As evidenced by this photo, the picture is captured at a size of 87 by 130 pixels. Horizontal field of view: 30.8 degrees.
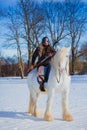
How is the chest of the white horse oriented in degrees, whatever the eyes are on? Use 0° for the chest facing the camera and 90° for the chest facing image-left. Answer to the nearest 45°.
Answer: approximately 315°
